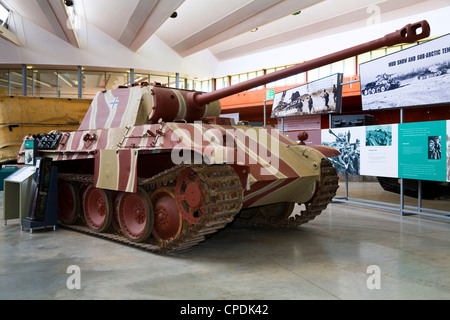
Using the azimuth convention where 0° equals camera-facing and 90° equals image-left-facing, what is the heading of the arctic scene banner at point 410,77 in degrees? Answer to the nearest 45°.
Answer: approximately 45°

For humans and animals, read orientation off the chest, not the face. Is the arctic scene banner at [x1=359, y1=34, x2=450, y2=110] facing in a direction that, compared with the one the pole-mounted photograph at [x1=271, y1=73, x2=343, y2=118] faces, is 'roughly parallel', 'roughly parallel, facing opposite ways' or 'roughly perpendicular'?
roughly parallel

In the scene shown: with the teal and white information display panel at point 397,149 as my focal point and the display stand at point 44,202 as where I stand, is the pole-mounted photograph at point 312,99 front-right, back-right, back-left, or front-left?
front-left

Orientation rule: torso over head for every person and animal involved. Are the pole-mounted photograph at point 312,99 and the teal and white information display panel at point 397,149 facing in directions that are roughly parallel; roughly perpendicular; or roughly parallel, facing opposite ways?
roughly parallel

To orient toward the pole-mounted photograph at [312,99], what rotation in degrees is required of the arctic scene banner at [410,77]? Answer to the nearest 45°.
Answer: approximately 90° to its right

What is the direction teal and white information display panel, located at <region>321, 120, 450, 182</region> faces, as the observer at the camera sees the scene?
facing the viewer and to the left of the viewer

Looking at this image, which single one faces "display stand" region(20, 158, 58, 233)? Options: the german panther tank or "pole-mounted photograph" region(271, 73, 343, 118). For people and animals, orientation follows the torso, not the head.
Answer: the pole-mounted photograph

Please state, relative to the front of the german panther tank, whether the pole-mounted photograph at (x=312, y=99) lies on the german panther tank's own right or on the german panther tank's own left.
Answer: on the german panther tank's own left

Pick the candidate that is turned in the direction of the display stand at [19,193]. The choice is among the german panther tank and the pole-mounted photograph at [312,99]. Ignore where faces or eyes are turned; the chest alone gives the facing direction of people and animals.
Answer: the pole-mounted photograph

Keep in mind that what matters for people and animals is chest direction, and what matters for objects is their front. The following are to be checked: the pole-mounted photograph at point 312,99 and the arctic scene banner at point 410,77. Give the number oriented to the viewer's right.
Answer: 0

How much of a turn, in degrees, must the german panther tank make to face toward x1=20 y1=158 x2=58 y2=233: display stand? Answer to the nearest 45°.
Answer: approximately 135° to its right

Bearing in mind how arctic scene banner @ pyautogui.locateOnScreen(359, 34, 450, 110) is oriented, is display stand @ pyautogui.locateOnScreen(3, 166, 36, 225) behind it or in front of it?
in front

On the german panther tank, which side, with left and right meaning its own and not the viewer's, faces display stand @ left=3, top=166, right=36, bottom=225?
back

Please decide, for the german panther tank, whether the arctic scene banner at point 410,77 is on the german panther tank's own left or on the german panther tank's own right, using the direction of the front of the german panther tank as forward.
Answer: on the german panther tank's own left

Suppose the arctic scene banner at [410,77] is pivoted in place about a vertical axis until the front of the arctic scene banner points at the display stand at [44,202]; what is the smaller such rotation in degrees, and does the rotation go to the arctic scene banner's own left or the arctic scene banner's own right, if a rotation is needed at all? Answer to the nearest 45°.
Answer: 0° — it already faces it

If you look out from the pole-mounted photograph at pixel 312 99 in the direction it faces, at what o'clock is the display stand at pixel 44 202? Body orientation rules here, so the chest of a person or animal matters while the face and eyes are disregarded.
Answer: The display stand is roughly at 12 o'clock from the pole-mounted photograph.

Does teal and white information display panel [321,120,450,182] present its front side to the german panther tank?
yes

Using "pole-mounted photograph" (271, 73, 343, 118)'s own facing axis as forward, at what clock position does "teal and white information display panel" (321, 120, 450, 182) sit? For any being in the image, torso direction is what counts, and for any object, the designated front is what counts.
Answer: The teal and white information display panel is roughly at 9 o'clock from the pole-mounted photograph.
